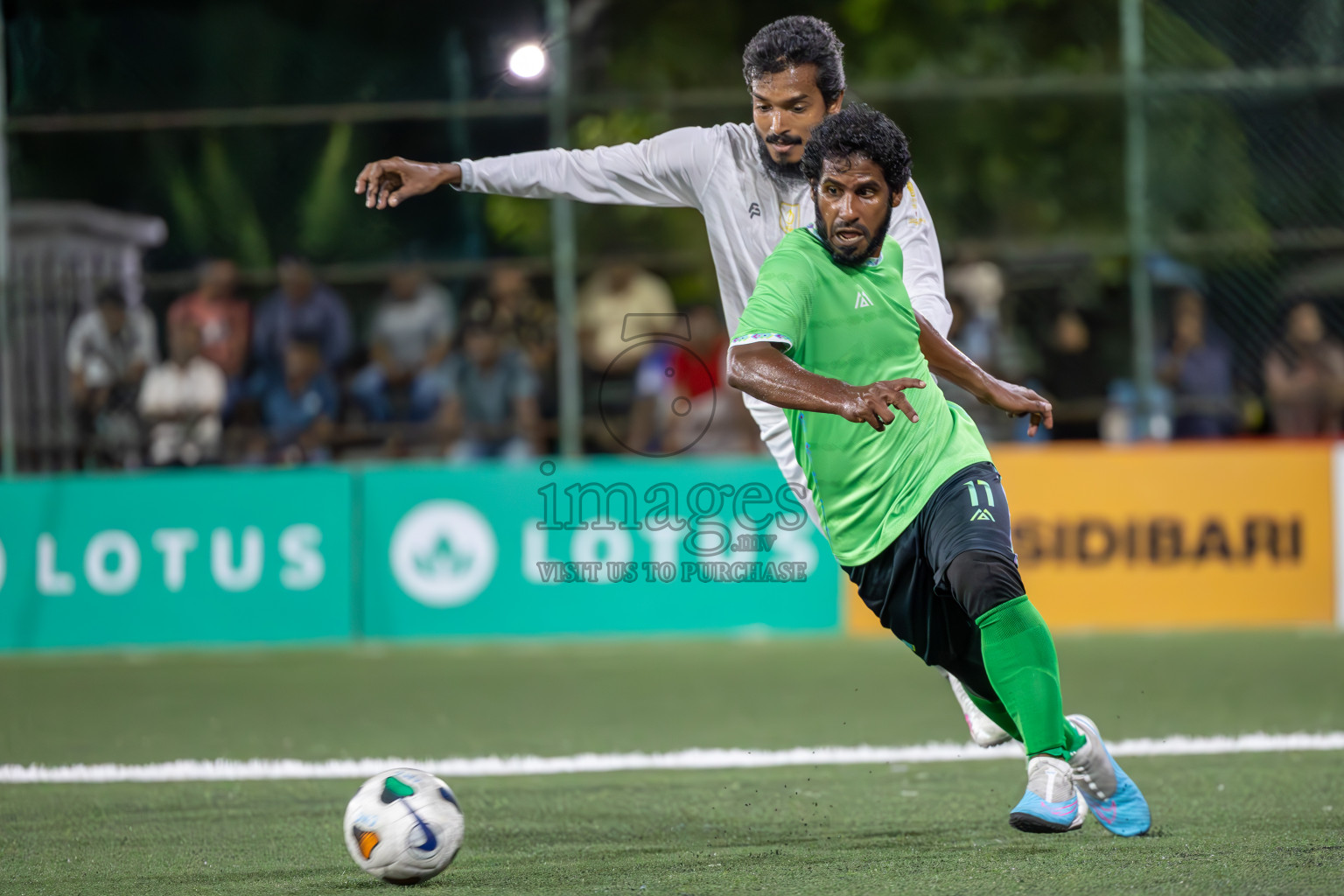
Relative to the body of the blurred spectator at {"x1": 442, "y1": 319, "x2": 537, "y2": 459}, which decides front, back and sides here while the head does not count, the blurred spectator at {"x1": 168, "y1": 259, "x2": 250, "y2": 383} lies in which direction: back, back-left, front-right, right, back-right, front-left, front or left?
right

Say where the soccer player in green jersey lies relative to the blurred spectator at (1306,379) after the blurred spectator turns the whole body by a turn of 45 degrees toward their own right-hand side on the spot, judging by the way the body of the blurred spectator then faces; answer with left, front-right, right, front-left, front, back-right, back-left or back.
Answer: front-left

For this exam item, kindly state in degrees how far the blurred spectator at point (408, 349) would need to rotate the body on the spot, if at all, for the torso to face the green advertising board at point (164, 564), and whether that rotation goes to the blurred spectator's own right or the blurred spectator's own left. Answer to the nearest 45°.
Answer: approximately 45° to the blurred spectator's own right

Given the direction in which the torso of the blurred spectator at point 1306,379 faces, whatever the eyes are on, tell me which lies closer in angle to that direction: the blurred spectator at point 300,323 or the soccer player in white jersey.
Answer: the soccer player in white jersey

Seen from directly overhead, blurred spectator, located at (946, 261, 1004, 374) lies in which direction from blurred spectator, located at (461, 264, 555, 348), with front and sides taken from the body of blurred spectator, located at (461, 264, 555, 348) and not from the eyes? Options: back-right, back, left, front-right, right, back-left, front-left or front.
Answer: left

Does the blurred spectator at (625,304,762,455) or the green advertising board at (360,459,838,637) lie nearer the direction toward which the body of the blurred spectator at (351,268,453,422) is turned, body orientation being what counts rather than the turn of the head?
the green advertising board

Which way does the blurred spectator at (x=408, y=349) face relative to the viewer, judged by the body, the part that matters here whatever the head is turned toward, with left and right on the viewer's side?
facing the viewer

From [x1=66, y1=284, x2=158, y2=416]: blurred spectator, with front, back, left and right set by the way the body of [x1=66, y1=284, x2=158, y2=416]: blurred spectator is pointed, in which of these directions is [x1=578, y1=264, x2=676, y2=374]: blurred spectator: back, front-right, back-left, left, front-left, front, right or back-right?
left

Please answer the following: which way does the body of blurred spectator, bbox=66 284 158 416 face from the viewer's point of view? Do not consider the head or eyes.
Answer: toward the camera

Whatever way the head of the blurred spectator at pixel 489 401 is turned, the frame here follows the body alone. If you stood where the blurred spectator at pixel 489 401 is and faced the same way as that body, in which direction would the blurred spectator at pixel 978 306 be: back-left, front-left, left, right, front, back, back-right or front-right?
left

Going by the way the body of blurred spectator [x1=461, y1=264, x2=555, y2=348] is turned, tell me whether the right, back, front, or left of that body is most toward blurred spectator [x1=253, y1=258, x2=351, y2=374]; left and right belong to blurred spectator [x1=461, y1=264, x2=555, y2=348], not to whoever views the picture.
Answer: right

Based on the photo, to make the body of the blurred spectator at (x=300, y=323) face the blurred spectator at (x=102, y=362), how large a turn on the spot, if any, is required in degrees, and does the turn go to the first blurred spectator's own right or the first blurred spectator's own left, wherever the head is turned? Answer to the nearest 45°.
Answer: approximately 90° to the first blurred spectator's own right

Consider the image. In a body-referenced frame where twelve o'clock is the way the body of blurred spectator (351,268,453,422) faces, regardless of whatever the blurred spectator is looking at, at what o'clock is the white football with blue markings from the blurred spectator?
The white football with blue markings is roughly at 12 o'clock from the blurred spectator.

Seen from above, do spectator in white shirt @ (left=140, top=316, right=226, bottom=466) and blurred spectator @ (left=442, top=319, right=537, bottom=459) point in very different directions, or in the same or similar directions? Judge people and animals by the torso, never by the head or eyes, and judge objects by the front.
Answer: same or similar directions

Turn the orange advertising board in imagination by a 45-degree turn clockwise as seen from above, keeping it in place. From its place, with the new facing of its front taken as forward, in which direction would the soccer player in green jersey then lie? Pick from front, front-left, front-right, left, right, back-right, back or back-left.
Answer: front-left

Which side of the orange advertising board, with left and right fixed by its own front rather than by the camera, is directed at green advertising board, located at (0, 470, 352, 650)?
right

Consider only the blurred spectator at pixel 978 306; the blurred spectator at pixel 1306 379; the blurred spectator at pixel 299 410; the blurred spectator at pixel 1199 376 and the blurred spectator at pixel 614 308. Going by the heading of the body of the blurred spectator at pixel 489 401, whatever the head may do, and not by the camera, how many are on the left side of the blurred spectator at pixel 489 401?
4

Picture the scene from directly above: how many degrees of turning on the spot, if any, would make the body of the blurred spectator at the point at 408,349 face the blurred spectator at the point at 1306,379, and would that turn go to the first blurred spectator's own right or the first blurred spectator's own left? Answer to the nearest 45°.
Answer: approximately 90° to the first blurred spectator's own left
